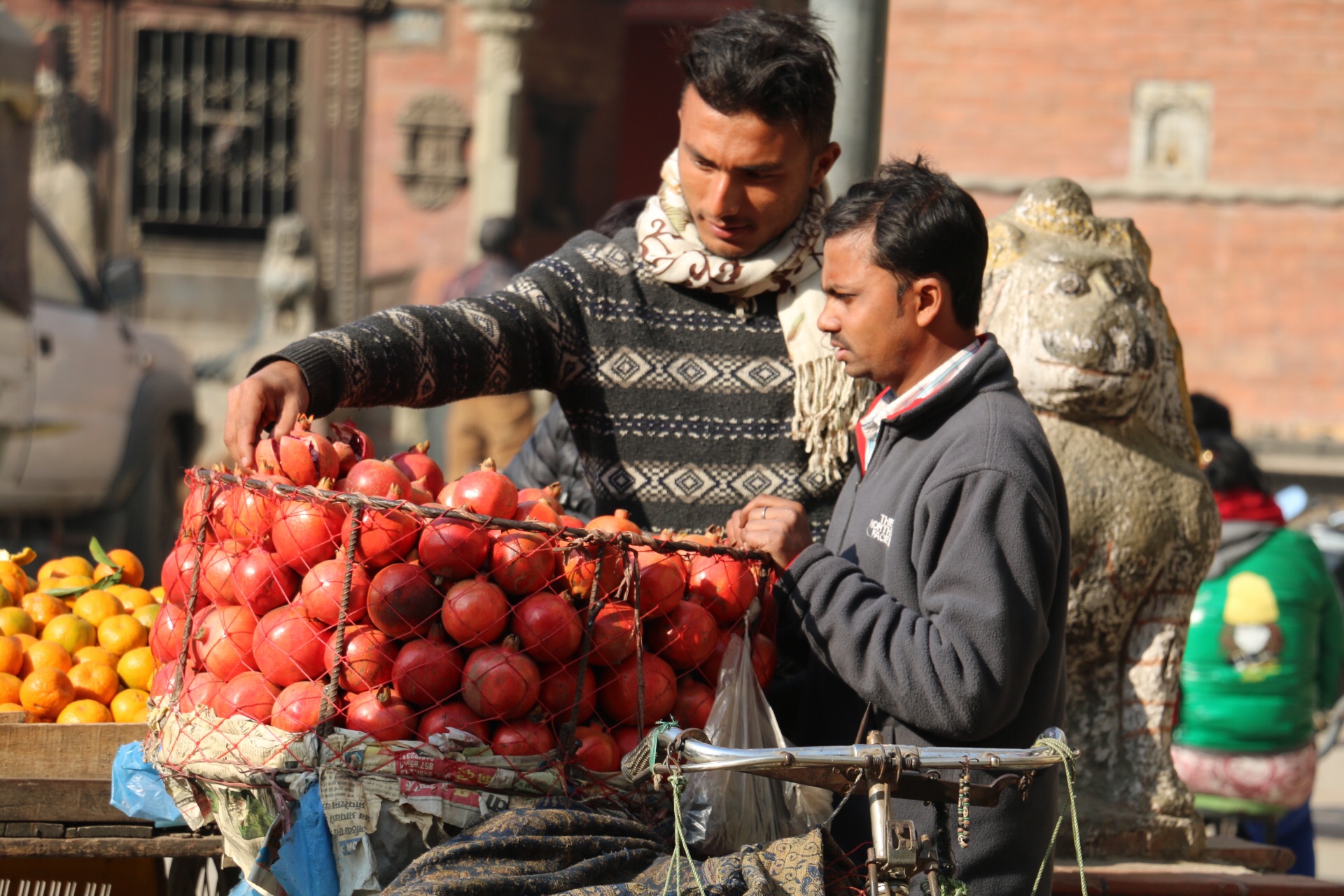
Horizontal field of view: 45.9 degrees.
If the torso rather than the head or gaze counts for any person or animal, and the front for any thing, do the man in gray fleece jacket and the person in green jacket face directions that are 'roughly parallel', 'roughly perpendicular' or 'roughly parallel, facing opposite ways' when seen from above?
roughly perpendicular

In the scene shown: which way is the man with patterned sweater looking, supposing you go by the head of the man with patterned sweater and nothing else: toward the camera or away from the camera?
toward the camera

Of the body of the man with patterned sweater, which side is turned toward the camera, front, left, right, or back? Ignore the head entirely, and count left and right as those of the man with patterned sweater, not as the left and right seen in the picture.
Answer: front

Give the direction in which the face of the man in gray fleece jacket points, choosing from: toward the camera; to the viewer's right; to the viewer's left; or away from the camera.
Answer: to the viewer's left

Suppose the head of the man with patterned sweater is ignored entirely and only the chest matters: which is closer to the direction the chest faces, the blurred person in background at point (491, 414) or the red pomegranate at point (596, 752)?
the red pomegranate

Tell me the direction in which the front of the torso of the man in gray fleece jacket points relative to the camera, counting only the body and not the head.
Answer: to the viewer's left

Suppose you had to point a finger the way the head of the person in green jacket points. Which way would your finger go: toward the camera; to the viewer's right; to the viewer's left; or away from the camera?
away from the camera

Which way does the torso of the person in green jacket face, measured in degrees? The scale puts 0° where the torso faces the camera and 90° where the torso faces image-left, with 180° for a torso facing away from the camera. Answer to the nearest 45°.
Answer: approximately 180°

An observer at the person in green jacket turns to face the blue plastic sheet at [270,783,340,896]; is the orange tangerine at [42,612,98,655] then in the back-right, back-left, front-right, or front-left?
front-right

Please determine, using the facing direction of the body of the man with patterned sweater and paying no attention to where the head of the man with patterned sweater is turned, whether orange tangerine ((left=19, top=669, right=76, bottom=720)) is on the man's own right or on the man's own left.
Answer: on the man's own right

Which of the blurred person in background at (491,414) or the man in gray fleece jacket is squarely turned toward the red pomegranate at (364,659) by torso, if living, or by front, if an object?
the man in gray fleece jacket

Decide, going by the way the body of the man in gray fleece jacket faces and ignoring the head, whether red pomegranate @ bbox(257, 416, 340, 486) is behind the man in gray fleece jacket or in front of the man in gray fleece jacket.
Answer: in front

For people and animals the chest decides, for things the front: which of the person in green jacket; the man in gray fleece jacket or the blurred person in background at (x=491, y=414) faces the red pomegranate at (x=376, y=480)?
the man in gray fleece jacket
